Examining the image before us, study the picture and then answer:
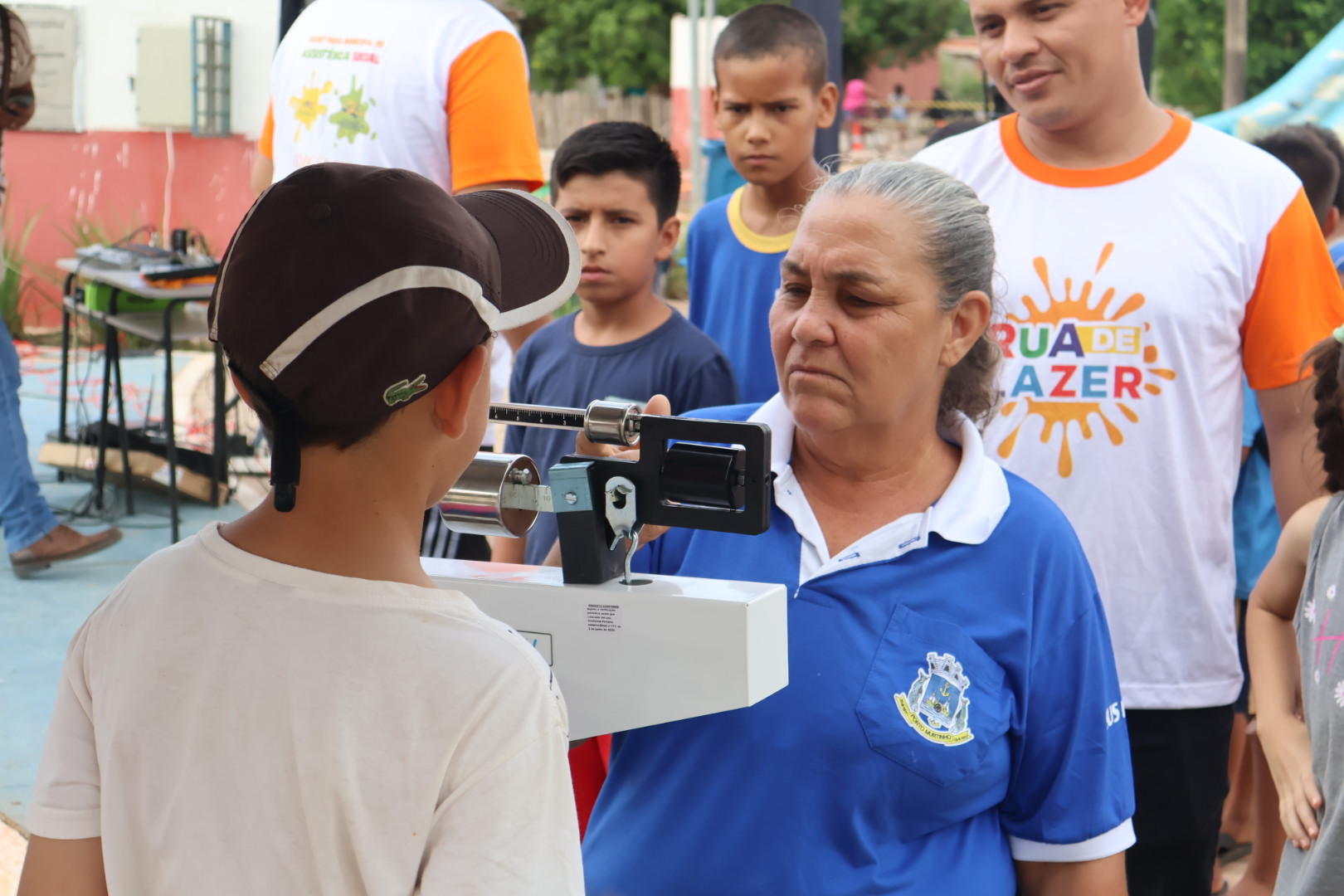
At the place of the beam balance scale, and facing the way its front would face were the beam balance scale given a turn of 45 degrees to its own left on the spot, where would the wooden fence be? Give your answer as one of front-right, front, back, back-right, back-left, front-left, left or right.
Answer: back-left

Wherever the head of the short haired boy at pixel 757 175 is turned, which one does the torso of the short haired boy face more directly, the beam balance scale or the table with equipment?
the beam balance scale

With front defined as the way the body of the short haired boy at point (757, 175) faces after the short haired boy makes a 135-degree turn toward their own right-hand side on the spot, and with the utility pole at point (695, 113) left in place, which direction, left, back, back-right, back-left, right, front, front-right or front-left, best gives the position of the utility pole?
front-right

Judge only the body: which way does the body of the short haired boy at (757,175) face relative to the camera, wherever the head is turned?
toward the camera

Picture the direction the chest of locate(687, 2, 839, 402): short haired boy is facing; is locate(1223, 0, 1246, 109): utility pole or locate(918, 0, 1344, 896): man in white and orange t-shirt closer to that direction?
the man in white and orange t-shirt

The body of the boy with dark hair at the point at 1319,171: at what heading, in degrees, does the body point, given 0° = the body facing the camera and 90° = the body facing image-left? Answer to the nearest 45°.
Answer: approximately 180°

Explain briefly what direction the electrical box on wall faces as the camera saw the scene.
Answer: facing the viewer

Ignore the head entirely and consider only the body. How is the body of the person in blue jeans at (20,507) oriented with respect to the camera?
to the viewer's right

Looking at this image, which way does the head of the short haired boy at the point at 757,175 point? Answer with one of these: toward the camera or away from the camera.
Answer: toward the camera

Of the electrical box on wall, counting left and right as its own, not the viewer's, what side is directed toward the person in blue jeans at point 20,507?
front

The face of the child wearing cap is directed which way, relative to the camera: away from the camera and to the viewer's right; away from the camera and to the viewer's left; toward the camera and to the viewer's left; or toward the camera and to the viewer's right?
away from the camera and to the viewer's right
